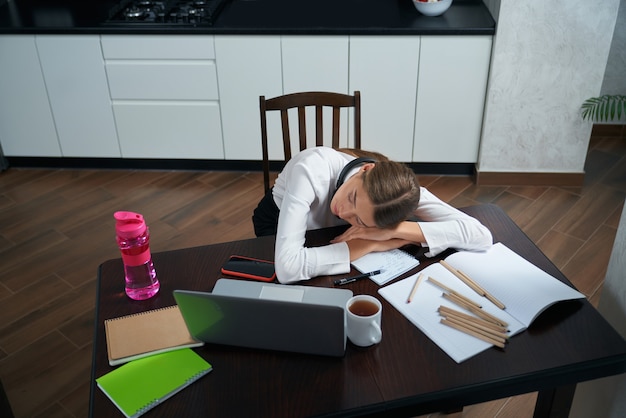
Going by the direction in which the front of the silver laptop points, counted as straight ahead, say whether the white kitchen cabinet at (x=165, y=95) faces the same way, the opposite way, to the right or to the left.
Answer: the opposite way

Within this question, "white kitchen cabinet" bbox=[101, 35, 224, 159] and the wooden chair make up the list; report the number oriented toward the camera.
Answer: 2

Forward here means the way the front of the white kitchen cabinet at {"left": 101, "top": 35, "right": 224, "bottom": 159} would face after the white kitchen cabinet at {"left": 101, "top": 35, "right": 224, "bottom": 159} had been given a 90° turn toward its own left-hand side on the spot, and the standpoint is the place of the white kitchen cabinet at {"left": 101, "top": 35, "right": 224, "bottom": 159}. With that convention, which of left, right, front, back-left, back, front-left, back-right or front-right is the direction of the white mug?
right

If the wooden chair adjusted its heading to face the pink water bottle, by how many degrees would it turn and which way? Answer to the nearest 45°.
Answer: approximately 45° to its right

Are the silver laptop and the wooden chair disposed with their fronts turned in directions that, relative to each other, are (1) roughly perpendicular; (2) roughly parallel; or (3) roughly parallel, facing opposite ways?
roughly parallel, facing opposite ways

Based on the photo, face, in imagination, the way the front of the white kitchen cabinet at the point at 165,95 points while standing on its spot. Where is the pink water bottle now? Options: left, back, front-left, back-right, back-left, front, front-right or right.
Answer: front

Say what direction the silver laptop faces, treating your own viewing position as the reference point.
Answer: facing away from the viewer

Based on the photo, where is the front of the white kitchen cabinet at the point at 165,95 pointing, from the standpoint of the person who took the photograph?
facing the viewer

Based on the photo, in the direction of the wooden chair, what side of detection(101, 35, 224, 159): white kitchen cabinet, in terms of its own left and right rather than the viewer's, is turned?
front

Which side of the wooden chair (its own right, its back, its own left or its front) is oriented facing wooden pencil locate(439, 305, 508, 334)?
front

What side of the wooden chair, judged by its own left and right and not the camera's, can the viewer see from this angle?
front

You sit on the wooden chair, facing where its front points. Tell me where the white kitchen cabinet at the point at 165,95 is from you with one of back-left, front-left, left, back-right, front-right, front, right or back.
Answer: back-right
